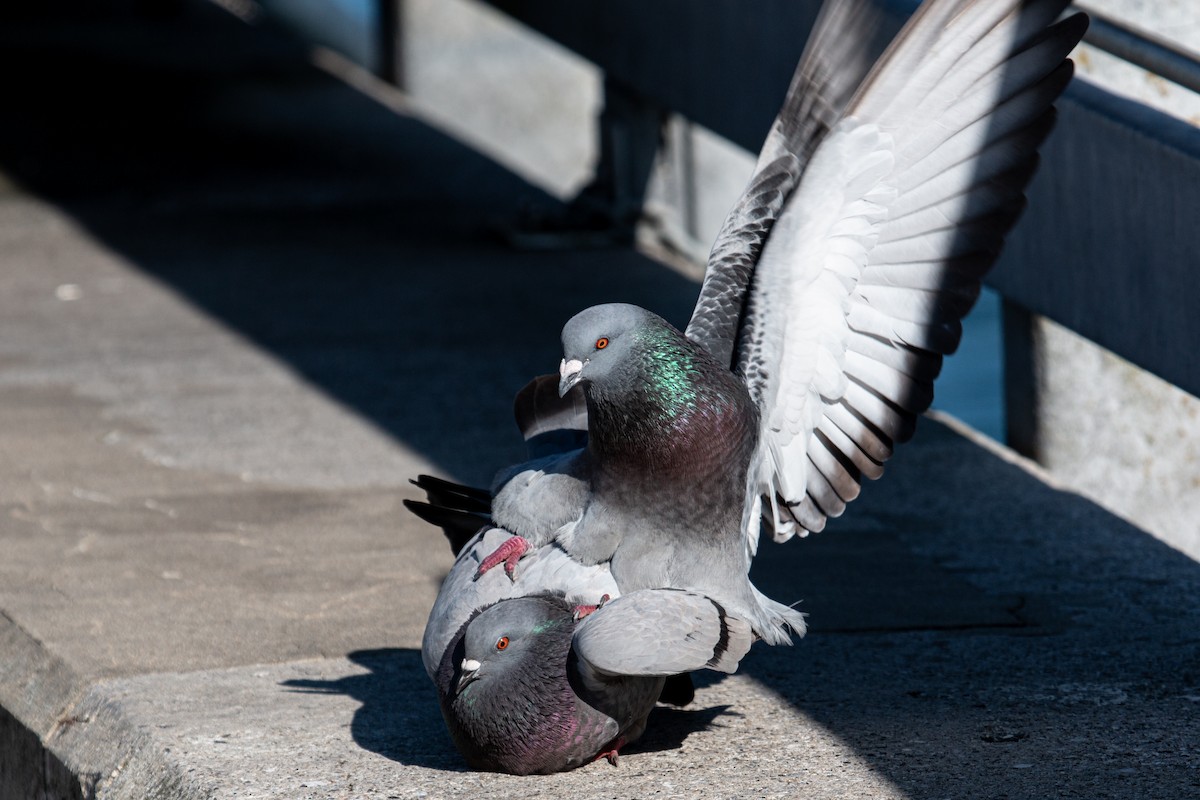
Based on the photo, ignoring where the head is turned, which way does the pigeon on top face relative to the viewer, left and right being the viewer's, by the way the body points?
facing the viewer and to the left of the viewer
